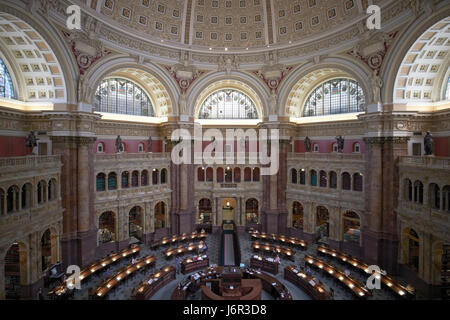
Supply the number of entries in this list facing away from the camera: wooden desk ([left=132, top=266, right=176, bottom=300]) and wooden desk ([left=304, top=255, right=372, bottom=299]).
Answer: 0

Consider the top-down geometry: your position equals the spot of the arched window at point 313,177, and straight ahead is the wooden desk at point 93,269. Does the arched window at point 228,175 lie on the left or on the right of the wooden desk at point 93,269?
right

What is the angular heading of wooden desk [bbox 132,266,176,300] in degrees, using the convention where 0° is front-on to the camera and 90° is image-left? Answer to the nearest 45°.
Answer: approximately 315°

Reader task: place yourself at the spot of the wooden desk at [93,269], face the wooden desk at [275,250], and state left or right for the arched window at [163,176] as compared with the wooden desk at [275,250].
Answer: left

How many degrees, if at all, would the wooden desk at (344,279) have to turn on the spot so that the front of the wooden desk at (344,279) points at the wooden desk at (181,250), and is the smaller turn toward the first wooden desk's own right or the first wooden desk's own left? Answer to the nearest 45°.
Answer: approximately 45° to the first wooden desk's own right

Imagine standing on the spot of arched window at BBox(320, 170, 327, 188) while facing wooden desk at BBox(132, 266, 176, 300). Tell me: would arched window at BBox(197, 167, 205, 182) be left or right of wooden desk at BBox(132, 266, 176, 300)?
right

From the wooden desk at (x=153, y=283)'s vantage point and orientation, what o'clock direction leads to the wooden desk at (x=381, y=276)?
the wooden desk at (x=381, y=276) is roughly at 11 o'clock from the wooden desk at (x=153, y=283).

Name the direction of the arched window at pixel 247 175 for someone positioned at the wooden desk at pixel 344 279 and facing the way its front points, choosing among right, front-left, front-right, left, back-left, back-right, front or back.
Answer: right
